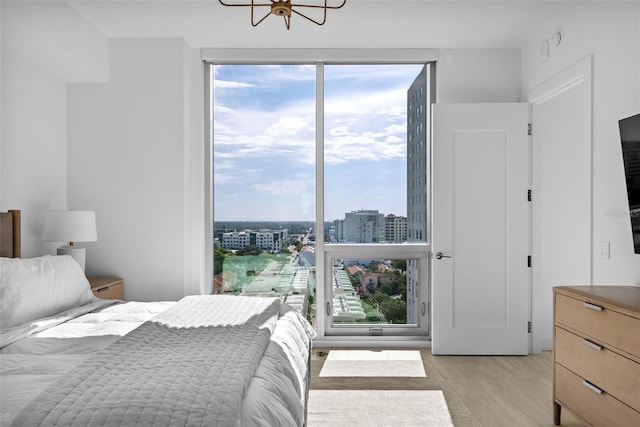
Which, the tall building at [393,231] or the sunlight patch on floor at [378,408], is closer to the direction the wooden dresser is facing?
the sunlight patch on floor

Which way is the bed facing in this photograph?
to the viewer's right

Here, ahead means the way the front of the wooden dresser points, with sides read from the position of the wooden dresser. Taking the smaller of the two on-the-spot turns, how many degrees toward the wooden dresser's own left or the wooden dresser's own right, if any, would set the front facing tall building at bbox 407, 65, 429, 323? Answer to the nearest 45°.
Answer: approximately 90° to the wooden dresser's own right

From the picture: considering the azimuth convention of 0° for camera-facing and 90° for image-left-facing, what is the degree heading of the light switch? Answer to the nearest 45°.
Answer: approximately 45°

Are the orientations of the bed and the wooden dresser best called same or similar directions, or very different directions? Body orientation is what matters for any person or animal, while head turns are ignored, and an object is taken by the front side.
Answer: very different directions

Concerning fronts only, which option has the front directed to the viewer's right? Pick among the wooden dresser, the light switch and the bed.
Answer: the bed

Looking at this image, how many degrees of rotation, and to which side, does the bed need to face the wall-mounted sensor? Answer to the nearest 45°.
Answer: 0° — it already faces it
